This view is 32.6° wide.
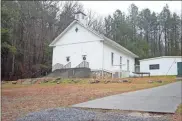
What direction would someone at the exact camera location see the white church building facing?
facing the viewer and to the left of the viewer

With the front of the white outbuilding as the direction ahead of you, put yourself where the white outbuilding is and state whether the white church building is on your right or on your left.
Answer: on your right

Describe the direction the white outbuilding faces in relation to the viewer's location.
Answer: facing the viewer

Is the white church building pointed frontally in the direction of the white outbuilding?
no

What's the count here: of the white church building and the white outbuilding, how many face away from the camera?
0
